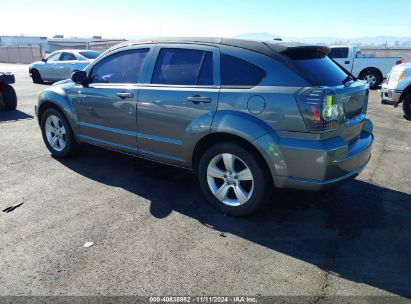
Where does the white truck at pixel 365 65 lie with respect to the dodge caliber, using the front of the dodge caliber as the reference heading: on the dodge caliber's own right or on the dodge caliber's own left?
on the dodge caliber's own right

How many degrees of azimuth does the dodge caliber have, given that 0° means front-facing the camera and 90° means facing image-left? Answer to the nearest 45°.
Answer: approximately 135°

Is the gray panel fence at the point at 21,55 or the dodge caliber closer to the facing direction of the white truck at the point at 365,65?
the gray panel fence

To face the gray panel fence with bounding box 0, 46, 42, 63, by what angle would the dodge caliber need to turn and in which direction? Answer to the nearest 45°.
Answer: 0° — it already faces it

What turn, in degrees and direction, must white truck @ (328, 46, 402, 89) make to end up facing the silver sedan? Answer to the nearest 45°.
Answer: approximately 45° to its left

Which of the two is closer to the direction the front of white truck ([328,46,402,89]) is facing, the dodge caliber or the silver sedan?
the silver sedan

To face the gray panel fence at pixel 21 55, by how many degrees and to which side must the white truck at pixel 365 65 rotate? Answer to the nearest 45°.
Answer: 0° — it already faces it

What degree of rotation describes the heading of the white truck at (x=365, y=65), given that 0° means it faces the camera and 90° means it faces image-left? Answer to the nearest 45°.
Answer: approximately 90°
